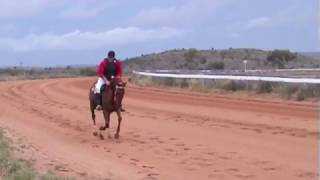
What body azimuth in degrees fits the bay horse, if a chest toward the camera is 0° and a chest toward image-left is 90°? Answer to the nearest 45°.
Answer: approximately 315°

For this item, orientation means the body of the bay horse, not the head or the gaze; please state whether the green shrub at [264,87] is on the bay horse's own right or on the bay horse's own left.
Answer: on the bay horse's own left
